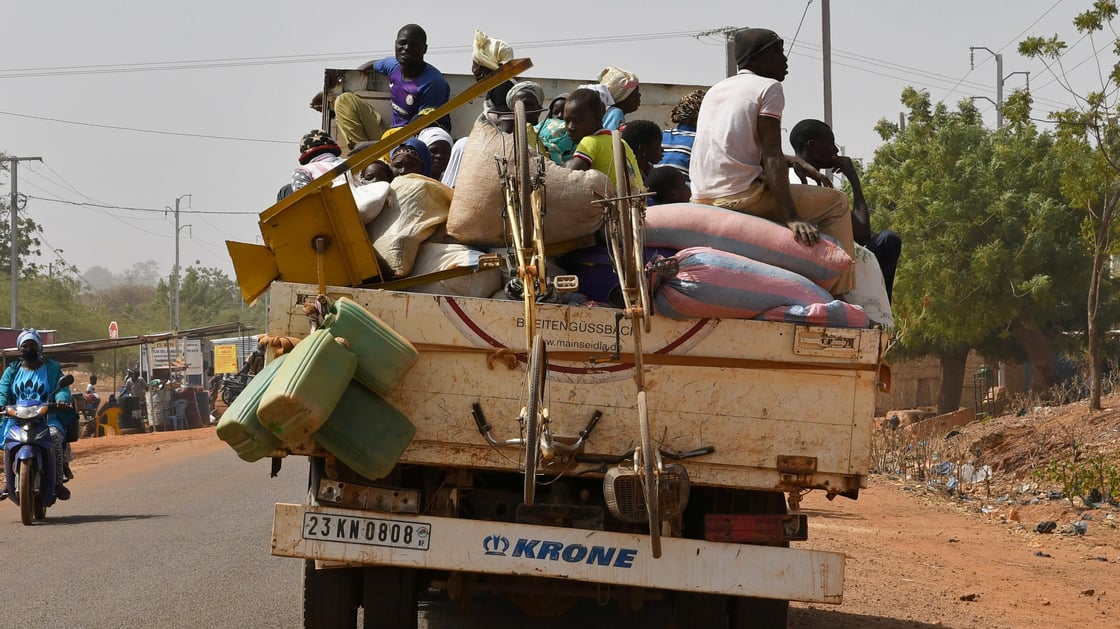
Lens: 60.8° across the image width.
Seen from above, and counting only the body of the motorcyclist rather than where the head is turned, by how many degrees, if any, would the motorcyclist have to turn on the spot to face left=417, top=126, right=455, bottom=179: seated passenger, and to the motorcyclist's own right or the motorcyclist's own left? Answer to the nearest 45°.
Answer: approximately 45° to the motorcyclist's own left

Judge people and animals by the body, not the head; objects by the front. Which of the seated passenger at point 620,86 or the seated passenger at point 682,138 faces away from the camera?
the seated passenger at point 682,138

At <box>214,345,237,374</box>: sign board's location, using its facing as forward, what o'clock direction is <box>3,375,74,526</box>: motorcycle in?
The motorcycle is roughly at 12 o'clock from the sign board.

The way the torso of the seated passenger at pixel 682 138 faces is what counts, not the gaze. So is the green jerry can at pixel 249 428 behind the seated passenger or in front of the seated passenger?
behind

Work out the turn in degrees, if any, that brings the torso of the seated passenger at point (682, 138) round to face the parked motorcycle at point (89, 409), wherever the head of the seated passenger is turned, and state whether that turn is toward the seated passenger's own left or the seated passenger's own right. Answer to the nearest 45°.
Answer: approximately 45° to the seated passenger's own left

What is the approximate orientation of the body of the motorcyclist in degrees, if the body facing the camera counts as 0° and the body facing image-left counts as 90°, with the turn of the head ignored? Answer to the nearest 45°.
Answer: approximately 0°

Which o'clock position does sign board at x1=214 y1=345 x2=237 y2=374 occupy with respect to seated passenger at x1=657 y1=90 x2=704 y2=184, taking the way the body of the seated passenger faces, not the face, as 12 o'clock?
The sign board is roughly at 11 o'clock from the seated passenger.

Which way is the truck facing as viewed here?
away from the camera

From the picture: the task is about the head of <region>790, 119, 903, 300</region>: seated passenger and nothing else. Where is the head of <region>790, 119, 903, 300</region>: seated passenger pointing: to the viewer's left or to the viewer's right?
to the viewer's right
